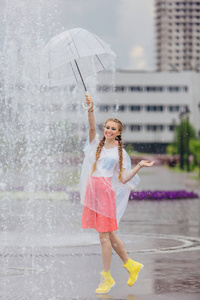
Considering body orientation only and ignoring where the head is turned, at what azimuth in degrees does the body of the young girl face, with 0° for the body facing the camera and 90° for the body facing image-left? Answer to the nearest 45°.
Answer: approximately 0°
